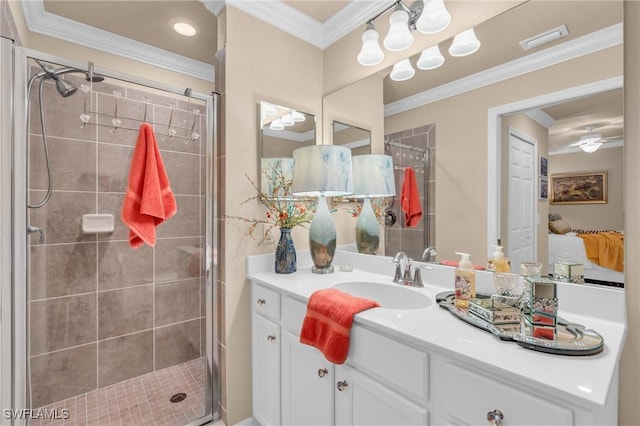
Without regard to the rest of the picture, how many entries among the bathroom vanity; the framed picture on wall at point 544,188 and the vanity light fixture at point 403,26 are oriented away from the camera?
0

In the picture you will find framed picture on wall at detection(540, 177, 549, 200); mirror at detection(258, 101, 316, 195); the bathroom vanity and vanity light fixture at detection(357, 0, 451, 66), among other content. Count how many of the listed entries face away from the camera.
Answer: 0

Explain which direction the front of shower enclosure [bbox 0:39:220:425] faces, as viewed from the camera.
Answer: facing the viewer and to the right of the viewer

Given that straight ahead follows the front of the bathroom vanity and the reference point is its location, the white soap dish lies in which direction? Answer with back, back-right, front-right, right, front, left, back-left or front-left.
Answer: front-right

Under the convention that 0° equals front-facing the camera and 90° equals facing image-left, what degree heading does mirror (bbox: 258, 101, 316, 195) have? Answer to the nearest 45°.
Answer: approximately 315°

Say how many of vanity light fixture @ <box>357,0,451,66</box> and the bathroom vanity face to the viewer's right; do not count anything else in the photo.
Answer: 0
